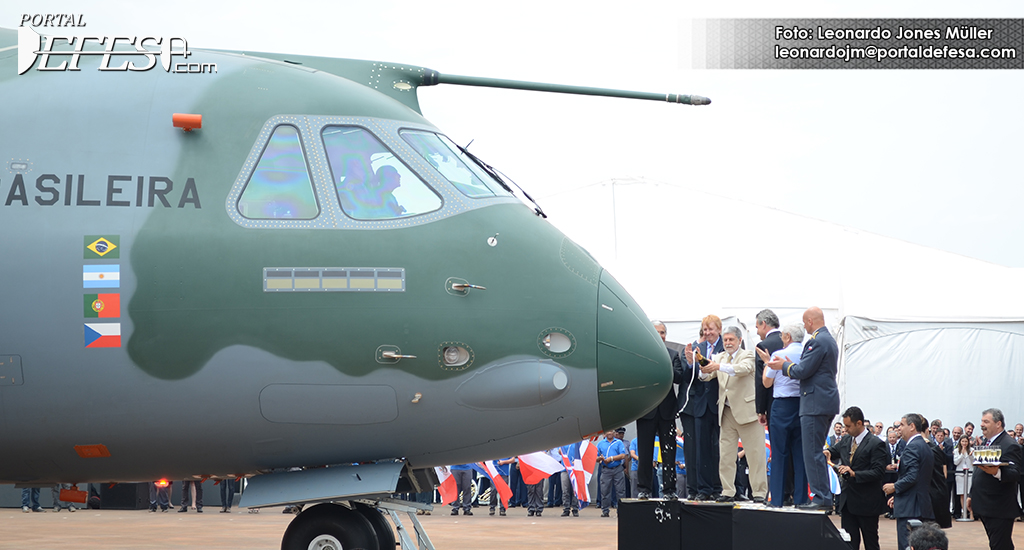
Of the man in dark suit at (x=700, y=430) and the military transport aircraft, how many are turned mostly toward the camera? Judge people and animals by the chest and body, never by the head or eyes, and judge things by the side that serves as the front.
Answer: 1

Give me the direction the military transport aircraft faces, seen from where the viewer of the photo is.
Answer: facing to the right of the viewer

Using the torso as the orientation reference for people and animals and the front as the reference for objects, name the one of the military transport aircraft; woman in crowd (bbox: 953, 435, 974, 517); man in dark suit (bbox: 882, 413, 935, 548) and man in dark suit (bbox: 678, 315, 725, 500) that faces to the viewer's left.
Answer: man in dark suit (bbox: 882, 413, 935, 548)

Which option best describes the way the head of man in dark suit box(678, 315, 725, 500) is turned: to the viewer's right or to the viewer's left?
to the viewer's left

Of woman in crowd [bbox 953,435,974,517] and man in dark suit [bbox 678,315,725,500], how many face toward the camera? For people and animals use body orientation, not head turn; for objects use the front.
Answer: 2

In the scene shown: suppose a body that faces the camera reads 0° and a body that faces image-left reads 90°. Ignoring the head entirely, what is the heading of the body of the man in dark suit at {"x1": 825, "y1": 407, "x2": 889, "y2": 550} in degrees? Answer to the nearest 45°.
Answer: approximately 45°

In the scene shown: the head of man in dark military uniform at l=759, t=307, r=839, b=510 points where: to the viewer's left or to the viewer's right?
to the viewer's left

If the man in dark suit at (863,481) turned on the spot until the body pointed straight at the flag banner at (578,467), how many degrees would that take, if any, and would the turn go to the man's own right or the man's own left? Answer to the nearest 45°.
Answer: approximately 90° to the man's own right

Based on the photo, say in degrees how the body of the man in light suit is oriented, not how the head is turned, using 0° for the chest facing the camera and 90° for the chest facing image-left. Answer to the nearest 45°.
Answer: approximately 45°

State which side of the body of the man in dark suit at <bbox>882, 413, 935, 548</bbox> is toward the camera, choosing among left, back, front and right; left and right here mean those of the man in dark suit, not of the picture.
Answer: left

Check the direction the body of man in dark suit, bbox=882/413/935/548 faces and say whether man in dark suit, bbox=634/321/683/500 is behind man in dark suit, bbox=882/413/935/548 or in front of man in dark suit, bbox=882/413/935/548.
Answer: in front

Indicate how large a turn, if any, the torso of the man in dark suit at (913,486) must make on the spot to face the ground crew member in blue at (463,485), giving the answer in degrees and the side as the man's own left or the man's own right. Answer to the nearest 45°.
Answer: approximately 45° to the man's own right

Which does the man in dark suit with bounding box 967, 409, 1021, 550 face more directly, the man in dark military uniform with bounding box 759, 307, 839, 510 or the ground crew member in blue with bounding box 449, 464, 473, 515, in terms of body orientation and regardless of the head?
the man in dark military uniform
